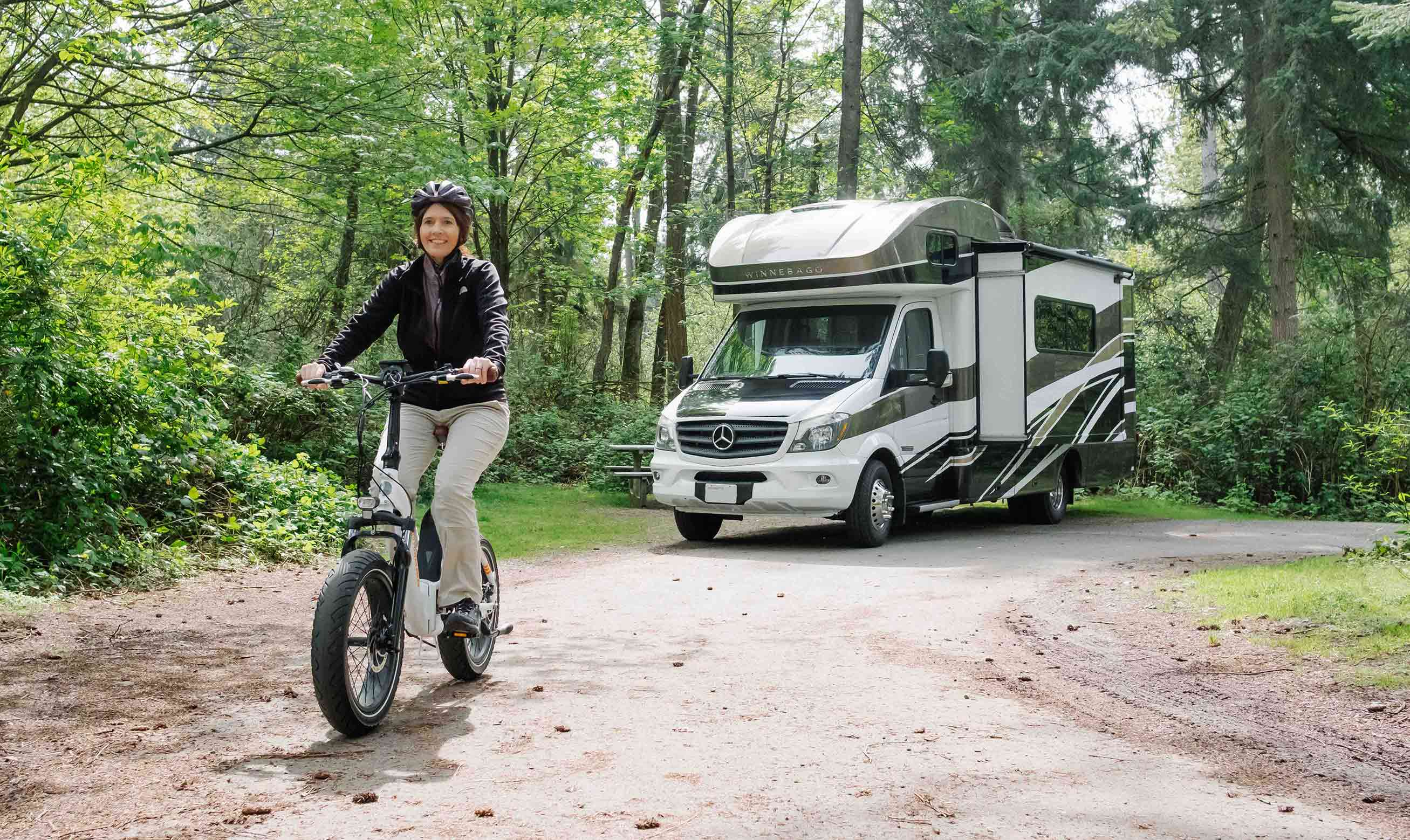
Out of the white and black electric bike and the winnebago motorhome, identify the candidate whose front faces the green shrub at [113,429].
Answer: the winnebago motorhome

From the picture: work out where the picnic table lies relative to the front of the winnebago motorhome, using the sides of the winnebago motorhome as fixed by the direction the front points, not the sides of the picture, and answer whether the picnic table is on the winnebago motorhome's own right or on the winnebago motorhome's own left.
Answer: on the winnebago motorhome's own right

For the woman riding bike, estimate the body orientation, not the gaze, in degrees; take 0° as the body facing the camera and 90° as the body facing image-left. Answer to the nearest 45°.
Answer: approximately 45°

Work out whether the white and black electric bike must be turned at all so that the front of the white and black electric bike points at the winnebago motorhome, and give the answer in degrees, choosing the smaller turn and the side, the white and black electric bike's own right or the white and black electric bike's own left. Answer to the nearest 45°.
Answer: approximately 180°

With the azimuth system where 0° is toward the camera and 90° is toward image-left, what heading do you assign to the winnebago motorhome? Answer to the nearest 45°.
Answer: approximately 45°

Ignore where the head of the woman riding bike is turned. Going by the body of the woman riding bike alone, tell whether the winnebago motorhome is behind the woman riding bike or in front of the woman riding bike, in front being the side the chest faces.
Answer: behind

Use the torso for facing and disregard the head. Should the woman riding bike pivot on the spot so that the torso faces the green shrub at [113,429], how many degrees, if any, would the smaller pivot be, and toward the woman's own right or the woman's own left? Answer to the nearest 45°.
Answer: approximately 90° to the woman's own right

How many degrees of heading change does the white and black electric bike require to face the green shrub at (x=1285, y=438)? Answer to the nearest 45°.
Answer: approximately 180°

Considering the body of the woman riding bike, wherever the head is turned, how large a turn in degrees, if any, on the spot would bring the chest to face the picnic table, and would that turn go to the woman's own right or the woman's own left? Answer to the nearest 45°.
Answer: approximately 135° to the woman's own right

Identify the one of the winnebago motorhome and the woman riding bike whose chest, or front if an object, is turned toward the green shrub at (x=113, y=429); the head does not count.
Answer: the winnebago motorhome
